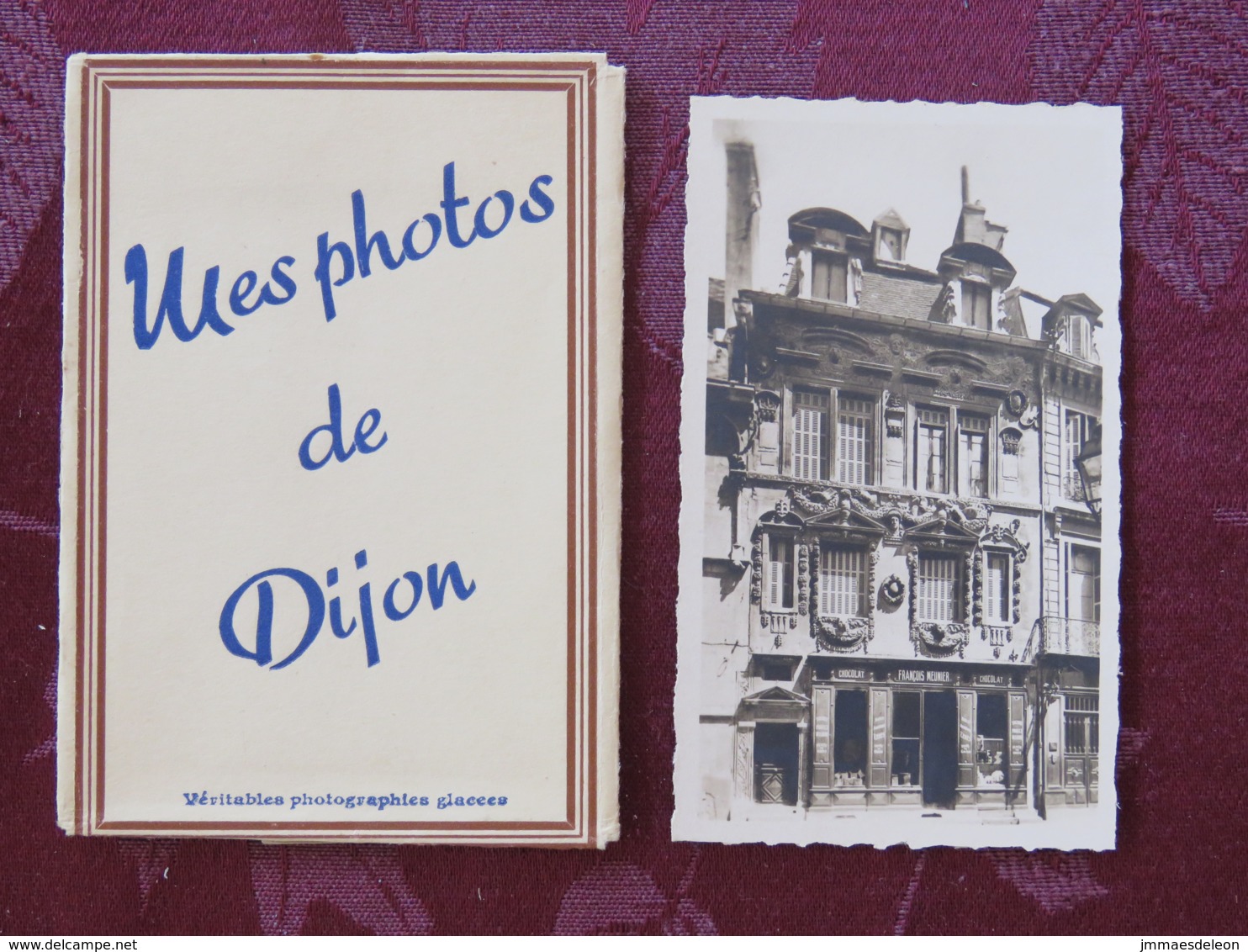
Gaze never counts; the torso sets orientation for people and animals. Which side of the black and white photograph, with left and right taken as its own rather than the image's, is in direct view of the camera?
front
